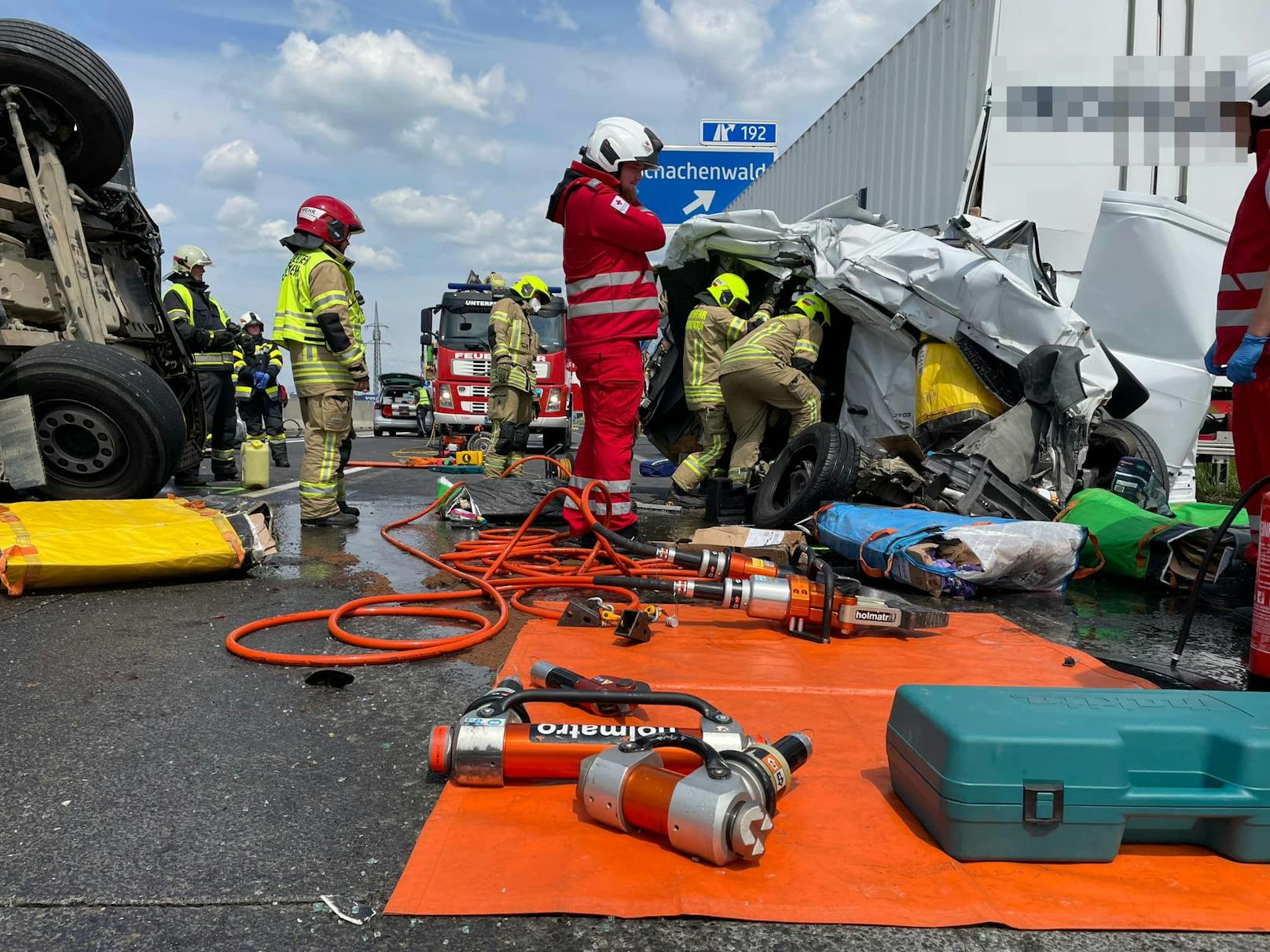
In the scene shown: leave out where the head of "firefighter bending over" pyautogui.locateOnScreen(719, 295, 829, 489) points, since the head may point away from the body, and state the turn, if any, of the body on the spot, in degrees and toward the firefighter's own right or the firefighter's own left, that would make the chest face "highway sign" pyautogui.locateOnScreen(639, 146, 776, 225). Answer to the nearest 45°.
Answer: approximately 45° to the firefighter's own left

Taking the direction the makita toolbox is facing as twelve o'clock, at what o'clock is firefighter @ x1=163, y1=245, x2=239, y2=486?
The firefighter is roughly at 4 o'clock from the makita toolbox.

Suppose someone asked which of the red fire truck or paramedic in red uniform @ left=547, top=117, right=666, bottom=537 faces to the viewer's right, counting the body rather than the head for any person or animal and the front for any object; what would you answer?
the paramedic in red uniform

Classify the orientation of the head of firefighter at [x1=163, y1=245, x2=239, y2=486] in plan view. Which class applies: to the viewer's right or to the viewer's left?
to the viewer's right

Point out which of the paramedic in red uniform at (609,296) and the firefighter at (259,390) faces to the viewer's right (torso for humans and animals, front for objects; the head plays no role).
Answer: the paramedic in red uniform

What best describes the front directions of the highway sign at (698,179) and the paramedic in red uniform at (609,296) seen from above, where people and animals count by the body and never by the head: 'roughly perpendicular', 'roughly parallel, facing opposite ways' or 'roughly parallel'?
roughly perpendicular

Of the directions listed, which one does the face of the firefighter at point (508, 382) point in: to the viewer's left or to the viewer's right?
to the viewer's right

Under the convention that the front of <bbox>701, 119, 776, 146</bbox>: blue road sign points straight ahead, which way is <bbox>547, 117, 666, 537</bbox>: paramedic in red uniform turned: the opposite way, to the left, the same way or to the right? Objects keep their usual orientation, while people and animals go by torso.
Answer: to the left

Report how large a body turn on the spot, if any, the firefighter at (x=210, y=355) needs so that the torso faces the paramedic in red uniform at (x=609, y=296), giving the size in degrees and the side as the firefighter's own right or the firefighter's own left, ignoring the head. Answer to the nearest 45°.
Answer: approximately 45° to the firefighter's own right

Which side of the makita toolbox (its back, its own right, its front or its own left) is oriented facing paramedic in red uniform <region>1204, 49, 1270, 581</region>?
back

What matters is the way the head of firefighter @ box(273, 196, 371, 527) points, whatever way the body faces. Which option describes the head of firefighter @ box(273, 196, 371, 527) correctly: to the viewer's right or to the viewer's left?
to the viewer's right

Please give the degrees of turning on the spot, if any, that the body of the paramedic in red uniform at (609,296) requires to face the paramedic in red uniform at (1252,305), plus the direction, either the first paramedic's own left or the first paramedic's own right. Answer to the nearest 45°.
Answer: approximately 45° to the first paramedic's own right
